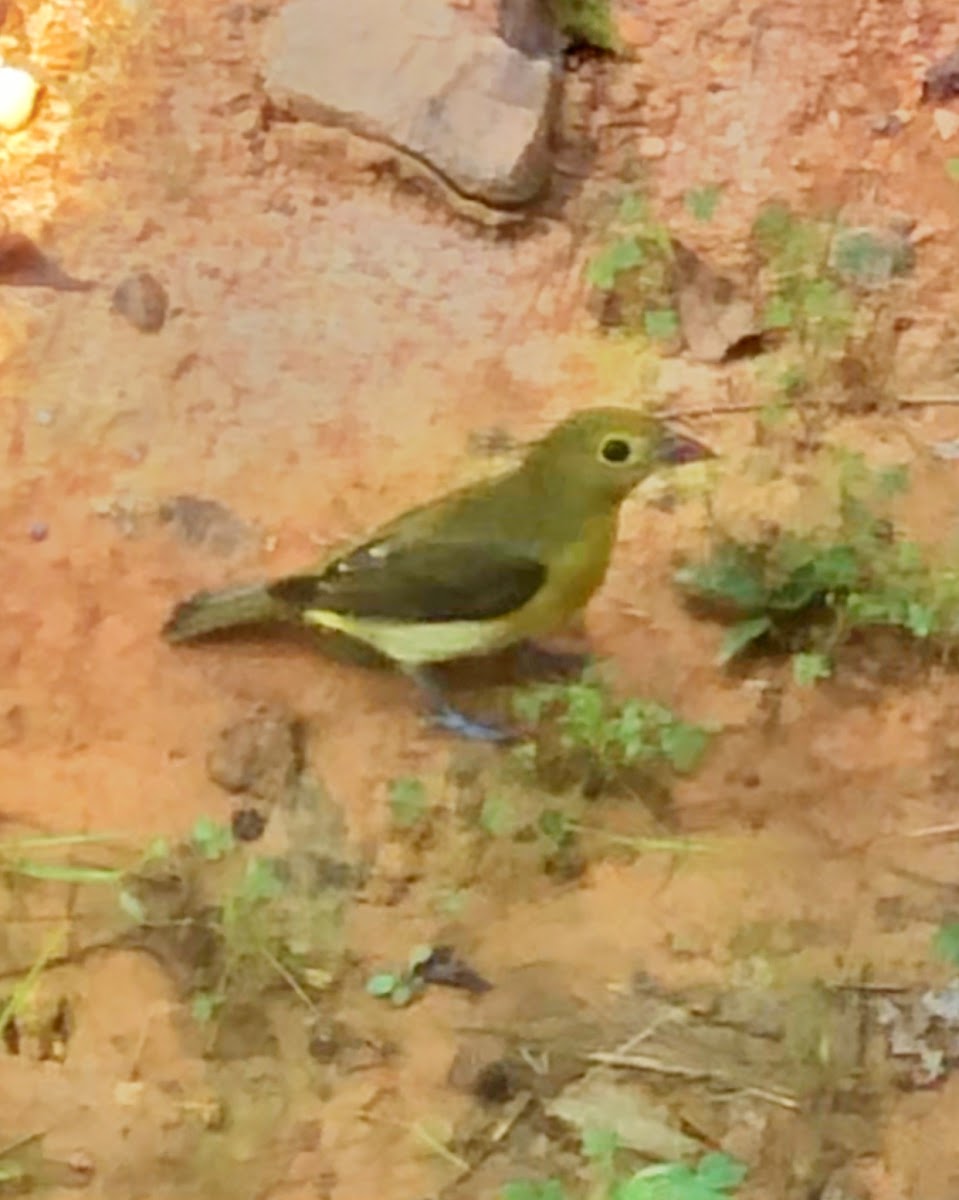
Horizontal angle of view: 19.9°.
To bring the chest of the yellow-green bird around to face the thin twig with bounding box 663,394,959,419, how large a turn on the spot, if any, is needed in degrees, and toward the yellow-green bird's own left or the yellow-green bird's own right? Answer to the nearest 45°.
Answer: approximately 45° to the yellow-green bird's own left

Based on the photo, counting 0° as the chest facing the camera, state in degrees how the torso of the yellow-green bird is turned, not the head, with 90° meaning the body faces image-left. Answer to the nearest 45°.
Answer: approximately 270°

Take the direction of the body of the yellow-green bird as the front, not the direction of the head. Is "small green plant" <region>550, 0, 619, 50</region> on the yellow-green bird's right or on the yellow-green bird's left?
on the yellow-green bird's left

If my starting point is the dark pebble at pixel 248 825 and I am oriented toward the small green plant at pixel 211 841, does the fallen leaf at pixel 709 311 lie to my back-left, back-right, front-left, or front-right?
back-right

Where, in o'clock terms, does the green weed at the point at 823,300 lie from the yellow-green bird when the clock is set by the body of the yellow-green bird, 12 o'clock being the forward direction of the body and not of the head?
The green weed is roughly at 10 o'clock from the yellow-green bird.

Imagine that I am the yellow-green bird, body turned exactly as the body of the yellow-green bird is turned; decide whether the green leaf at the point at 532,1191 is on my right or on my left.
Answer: on my right

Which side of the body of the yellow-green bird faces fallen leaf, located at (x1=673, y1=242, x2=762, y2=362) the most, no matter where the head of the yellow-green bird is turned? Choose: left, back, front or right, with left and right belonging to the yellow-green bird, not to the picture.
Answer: left

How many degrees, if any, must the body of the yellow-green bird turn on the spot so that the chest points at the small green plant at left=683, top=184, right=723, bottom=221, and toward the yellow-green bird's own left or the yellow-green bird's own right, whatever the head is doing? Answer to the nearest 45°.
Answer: approximately 90° to the yellow-green bird's own left

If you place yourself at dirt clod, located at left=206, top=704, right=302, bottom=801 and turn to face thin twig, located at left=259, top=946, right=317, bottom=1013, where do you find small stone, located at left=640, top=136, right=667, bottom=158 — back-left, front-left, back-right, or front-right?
back-left
